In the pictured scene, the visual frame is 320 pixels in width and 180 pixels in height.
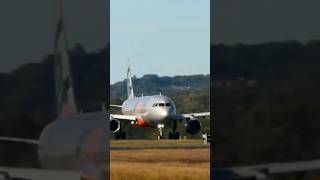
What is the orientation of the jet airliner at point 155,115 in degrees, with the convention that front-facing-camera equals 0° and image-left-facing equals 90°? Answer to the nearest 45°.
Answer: approximately 0°
